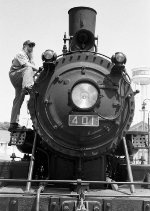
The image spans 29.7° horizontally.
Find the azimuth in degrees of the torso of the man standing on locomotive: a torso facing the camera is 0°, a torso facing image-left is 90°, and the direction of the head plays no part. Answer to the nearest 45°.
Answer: approximately 270°

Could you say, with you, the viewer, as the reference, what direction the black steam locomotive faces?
facing the viewer
